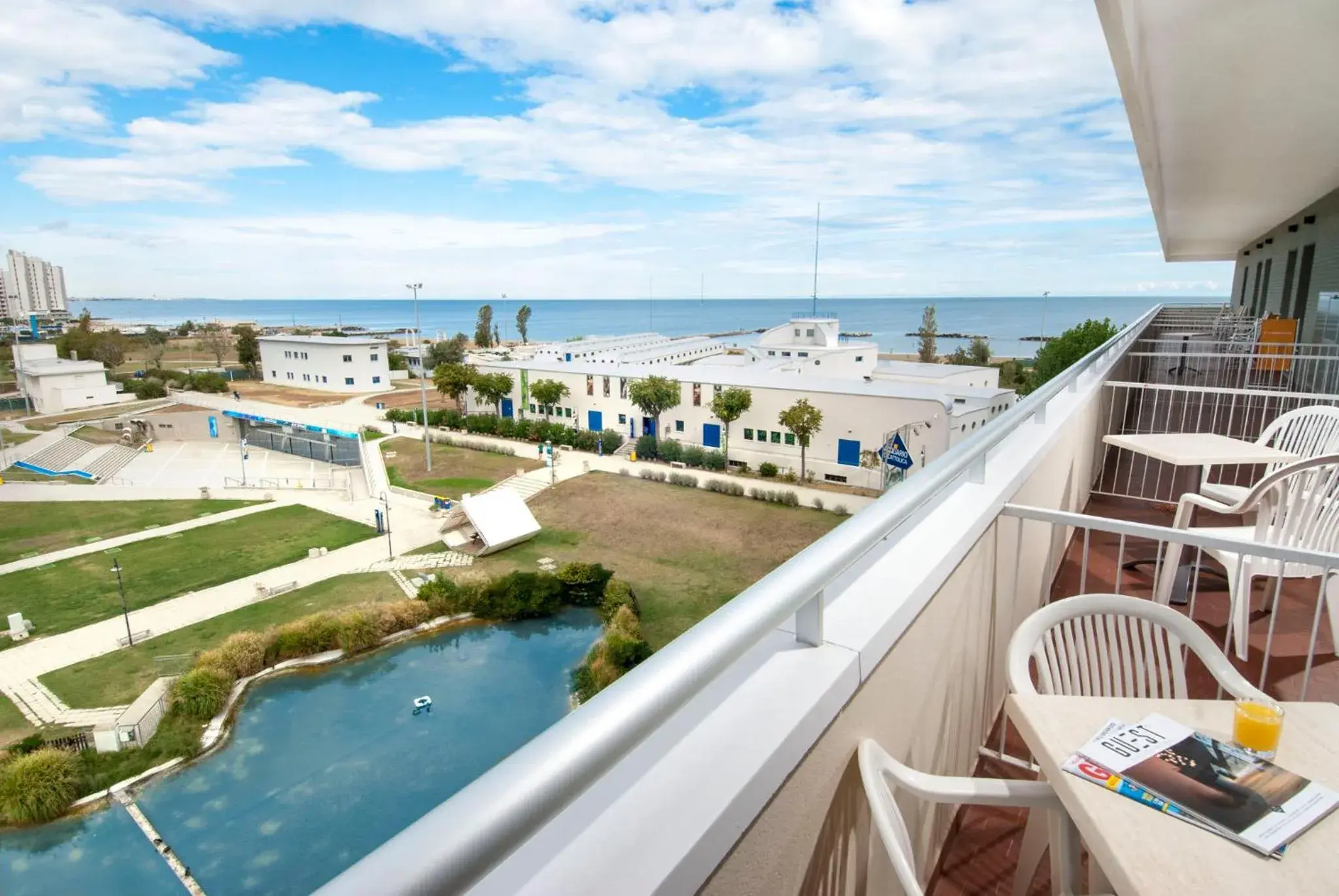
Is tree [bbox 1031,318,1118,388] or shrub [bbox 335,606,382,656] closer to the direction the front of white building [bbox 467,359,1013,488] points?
the shrub

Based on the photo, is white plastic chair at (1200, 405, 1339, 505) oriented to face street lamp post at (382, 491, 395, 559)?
no

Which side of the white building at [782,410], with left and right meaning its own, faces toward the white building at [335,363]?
right

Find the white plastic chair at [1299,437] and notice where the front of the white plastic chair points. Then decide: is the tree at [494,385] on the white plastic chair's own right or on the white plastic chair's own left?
on the white plastic chair's own right

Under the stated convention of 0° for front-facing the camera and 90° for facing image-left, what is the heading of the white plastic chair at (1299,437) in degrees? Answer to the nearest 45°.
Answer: approximately 45°

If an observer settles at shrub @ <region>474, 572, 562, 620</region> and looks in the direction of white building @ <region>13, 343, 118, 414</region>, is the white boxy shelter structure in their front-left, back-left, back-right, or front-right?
front-right

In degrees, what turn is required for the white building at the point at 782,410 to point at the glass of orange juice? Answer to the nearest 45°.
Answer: approximately 45° to its left

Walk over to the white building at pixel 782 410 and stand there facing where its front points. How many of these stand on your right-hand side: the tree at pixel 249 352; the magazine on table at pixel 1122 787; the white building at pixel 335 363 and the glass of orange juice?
2

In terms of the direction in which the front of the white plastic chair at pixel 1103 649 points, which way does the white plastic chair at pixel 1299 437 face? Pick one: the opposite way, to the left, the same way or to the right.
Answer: to the right

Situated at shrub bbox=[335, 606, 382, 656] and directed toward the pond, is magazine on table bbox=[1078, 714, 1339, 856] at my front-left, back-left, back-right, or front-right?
front-left

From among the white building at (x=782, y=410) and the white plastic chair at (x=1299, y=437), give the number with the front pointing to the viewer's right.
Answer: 0

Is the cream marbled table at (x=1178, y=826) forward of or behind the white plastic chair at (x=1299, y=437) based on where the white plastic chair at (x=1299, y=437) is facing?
forward

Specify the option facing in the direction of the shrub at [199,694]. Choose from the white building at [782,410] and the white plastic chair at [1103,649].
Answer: the white building

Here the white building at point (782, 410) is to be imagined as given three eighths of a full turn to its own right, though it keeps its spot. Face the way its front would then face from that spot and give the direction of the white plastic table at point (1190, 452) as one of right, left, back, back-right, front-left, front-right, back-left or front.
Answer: back

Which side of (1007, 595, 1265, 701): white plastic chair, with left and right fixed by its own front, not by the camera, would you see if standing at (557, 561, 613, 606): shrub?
back

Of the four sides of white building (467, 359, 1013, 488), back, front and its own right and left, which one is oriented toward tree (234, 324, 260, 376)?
right

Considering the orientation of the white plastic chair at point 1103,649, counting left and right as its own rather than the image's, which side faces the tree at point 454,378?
back

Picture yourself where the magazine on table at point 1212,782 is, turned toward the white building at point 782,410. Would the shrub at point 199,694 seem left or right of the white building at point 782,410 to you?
left

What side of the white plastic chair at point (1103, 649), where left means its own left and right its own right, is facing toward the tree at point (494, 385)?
back

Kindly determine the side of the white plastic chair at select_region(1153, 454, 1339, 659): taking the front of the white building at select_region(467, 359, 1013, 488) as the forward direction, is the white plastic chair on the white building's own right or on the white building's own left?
on the white building's own left
